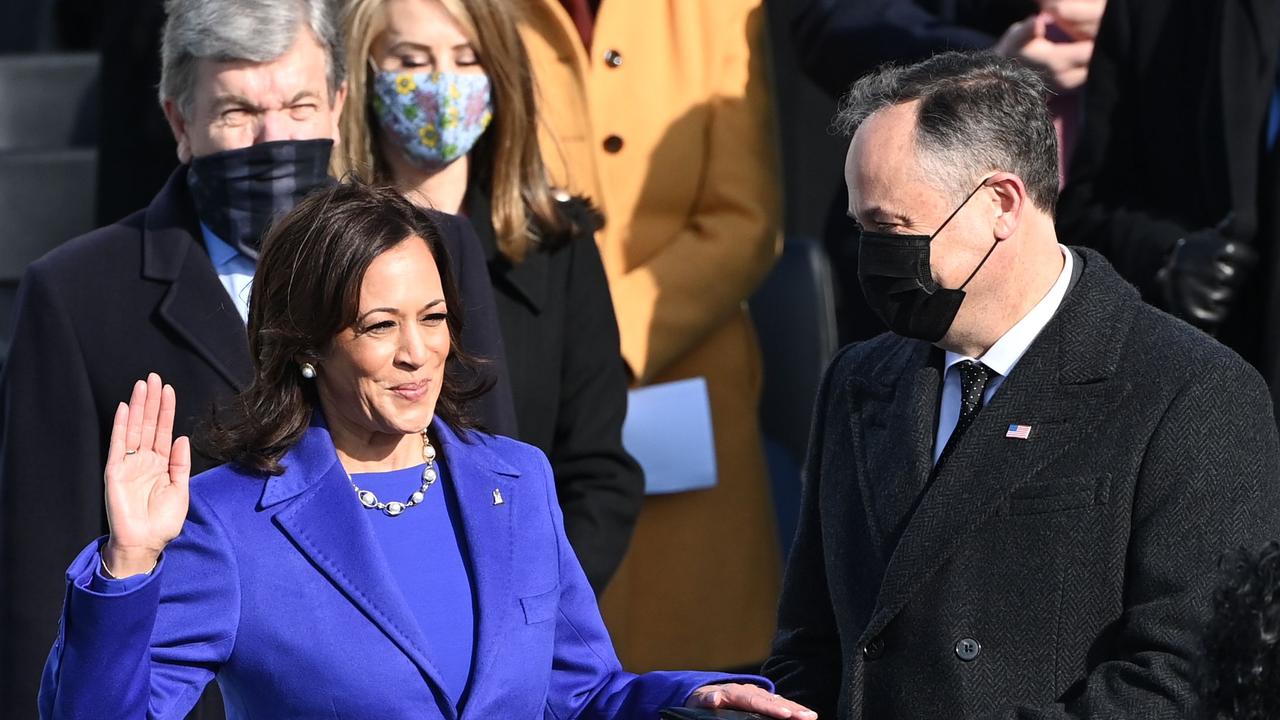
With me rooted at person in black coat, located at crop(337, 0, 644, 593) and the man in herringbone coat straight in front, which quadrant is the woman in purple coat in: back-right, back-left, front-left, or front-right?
front-right

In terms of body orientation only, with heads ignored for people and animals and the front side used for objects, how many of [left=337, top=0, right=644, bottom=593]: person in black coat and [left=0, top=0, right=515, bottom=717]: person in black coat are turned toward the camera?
2

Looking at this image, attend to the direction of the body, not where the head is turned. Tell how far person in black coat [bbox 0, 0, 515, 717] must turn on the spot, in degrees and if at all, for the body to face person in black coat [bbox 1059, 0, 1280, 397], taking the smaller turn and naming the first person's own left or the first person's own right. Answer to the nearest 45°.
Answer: approximately 90° to the first person's own left

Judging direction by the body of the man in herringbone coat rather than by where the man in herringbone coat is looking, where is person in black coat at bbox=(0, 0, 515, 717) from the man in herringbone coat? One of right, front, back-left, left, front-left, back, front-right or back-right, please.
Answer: front-right

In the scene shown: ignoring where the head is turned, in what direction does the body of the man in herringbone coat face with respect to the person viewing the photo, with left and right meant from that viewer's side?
facing the viewer and to the left of the viewer

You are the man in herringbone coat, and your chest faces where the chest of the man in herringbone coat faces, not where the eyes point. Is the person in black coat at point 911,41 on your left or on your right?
on your right

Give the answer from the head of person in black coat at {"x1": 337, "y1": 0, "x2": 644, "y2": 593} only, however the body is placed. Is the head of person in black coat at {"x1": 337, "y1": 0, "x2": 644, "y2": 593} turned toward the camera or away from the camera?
toward the camera

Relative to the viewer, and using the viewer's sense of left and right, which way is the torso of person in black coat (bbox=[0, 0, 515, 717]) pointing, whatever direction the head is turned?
facing the viewer

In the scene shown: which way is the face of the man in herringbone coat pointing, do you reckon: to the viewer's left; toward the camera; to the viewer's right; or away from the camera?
to the viewer's left

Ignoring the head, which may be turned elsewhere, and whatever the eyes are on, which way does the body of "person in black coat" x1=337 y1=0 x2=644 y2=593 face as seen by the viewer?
toward the camera

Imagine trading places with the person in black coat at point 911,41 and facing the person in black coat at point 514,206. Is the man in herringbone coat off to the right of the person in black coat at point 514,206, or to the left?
left

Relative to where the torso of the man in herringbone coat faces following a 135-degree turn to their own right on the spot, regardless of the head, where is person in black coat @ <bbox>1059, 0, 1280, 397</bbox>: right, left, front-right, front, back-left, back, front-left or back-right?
front

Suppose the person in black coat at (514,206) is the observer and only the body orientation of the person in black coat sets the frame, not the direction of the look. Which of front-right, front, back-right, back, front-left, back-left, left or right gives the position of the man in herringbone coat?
front-left

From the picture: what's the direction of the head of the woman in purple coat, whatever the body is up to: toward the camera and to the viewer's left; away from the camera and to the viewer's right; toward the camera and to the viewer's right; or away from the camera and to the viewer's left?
toward the camera and to the viewer's right

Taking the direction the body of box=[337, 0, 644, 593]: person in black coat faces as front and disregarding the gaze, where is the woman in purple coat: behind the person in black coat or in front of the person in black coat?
in front
